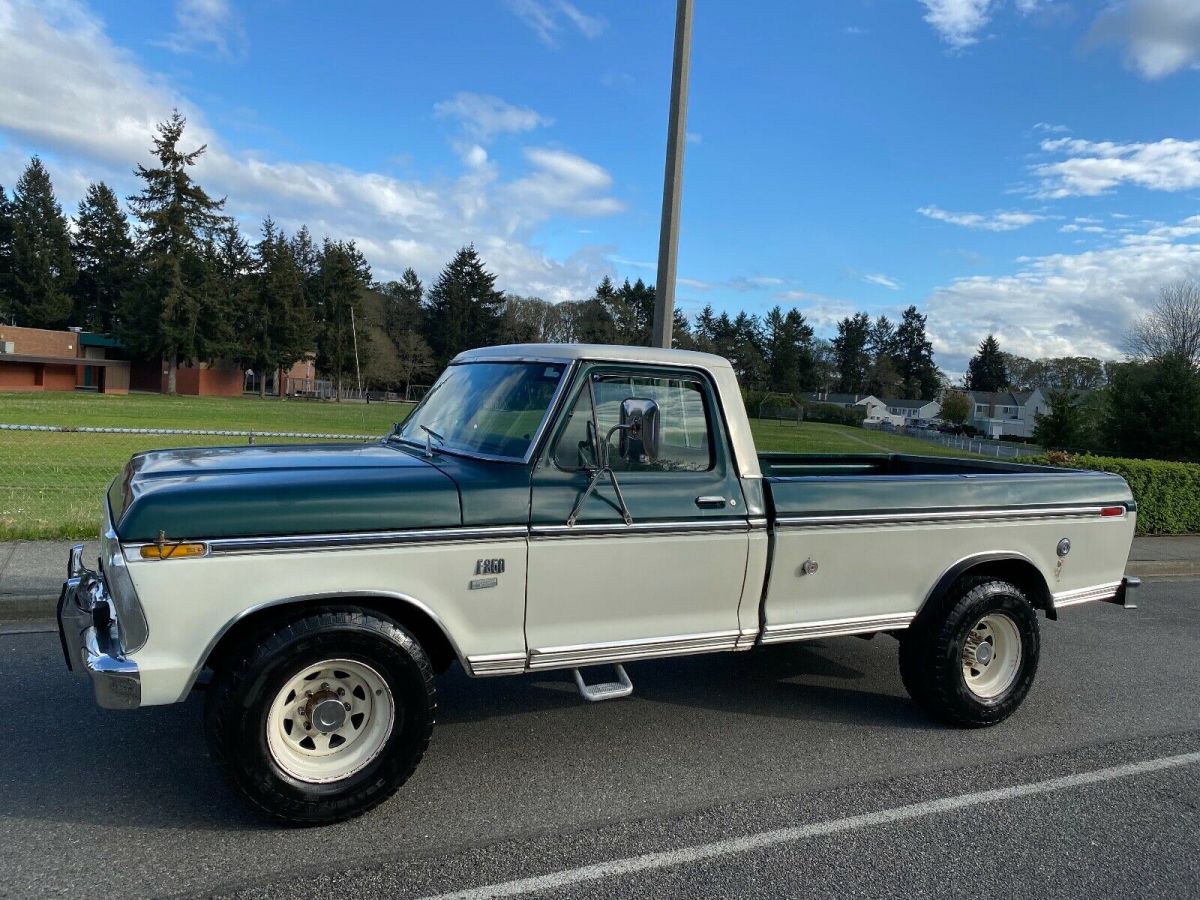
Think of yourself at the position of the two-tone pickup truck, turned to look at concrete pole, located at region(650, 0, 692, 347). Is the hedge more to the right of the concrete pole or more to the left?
right

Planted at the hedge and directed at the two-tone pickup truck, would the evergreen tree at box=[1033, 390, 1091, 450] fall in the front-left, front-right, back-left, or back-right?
back-right

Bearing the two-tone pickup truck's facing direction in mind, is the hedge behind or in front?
behind

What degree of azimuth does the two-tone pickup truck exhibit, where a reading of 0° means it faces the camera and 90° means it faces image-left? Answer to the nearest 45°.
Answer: approximately 45°

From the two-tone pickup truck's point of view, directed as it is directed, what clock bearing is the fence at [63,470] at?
The fence is roughly at 3 o'clock from the two-tone pickup truck.

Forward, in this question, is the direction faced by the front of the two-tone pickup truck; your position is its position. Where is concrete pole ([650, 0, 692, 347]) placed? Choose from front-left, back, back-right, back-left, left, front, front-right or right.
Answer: back-right
